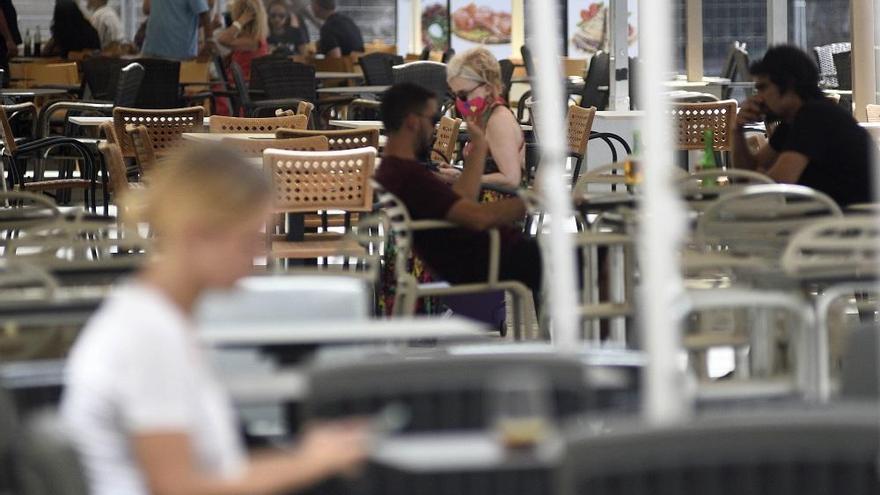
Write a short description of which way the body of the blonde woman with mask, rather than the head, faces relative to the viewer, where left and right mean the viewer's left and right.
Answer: facing to the left of the viewer

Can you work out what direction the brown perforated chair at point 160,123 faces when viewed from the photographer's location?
facing away from the viewer

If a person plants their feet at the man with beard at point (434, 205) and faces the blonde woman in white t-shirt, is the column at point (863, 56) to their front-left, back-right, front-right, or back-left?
back-left

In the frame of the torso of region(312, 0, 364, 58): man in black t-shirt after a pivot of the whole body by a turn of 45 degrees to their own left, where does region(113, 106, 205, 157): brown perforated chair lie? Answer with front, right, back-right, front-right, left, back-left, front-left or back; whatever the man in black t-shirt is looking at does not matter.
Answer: front-left

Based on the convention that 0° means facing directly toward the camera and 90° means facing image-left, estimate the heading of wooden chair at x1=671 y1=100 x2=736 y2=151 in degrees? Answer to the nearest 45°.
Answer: approximately 180°

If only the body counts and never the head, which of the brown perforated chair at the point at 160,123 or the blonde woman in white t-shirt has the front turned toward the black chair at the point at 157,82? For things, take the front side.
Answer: the brown perforated chair

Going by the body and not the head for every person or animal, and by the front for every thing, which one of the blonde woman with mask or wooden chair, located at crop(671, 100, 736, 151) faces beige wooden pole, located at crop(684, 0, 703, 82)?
the wooden chair

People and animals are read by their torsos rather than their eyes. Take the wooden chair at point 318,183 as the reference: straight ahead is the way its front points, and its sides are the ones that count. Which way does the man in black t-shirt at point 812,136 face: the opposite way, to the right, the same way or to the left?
to the left

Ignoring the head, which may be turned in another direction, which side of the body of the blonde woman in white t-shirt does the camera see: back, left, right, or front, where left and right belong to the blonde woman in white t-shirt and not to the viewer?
right

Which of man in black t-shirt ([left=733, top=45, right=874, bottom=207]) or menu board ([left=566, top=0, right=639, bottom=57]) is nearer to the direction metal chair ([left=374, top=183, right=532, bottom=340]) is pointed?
the man in black t-shirt

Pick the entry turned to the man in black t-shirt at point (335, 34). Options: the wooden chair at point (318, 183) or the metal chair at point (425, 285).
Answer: the wooden chair

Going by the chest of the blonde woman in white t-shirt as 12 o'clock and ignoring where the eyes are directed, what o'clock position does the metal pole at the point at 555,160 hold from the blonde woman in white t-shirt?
The metal pole is roughly at 10 o'clock from the blonde woman in white t-shirt.

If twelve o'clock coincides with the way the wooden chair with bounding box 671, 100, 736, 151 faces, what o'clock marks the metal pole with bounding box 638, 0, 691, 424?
The metal pole is roughly at 6 o'clock from the wooden chair.

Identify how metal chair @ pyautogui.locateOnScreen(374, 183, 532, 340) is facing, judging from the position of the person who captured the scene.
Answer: facing to the right of the viewer

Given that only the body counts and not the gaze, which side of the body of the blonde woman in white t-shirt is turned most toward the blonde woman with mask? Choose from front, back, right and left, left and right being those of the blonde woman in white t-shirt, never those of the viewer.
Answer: left

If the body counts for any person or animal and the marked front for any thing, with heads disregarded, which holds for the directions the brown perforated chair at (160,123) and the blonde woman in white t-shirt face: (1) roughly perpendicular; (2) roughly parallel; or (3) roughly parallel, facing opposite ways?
roughly perpendicular
